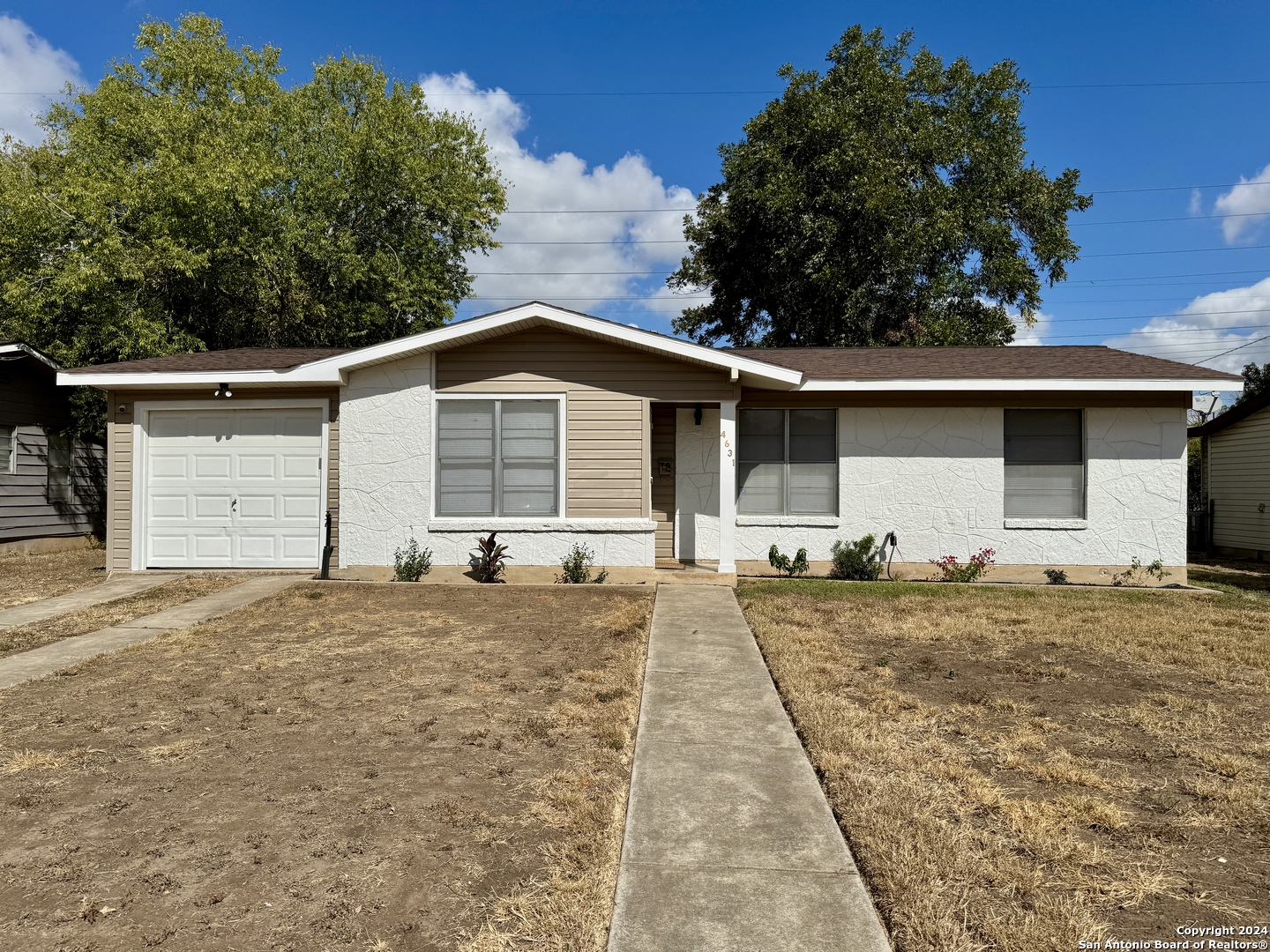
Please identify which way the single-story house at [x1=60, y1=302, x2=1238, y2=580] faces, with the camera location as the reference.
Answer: facing the viewer

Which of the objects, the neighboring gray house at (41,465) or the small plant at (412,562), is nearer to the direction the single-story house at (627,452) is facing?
the small plant

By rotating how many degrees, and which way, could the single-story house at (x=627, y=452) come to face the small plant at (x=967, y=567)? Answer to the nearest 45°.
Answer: approximately 90° to its left

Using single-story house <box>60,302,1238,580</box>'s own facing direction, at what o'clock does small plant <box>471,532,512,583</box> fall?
The small plant is roughly at 2 o'clock from the single-story house.

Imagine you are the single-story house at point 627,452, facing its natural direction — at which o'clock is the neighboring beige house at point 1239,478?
The neighboring beige house is roughly at 8 o'clock from the single-story house.

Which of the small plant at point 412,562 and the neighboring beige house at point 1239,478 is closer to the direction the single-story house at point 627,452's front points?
the small plant

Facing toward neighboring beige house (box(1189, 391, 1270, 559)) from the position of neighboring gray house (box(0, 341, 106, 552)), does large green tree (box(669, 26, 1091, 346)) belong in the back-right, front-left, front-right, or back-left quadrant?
front-left

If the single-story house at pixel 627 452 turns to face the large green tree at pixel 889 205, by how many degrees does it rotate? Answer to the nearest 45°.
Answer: approximately 135° to its left

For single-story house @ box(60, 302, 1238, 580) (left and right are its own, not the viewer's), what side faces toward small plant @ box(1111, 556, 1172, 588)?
left

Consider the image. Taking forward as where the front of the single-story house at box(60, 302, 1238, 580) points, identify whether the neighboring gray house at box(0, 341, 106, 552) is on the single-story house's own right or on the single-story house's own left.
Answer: on the single-story house's own right

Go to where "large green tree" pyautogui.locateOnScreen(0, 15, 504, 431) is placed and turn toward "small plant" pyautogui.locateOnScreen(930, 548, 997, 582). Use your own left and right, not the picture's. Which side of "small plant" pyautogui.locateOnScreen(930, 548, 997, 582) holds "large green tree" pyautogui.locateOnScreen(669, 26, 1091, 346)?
left
